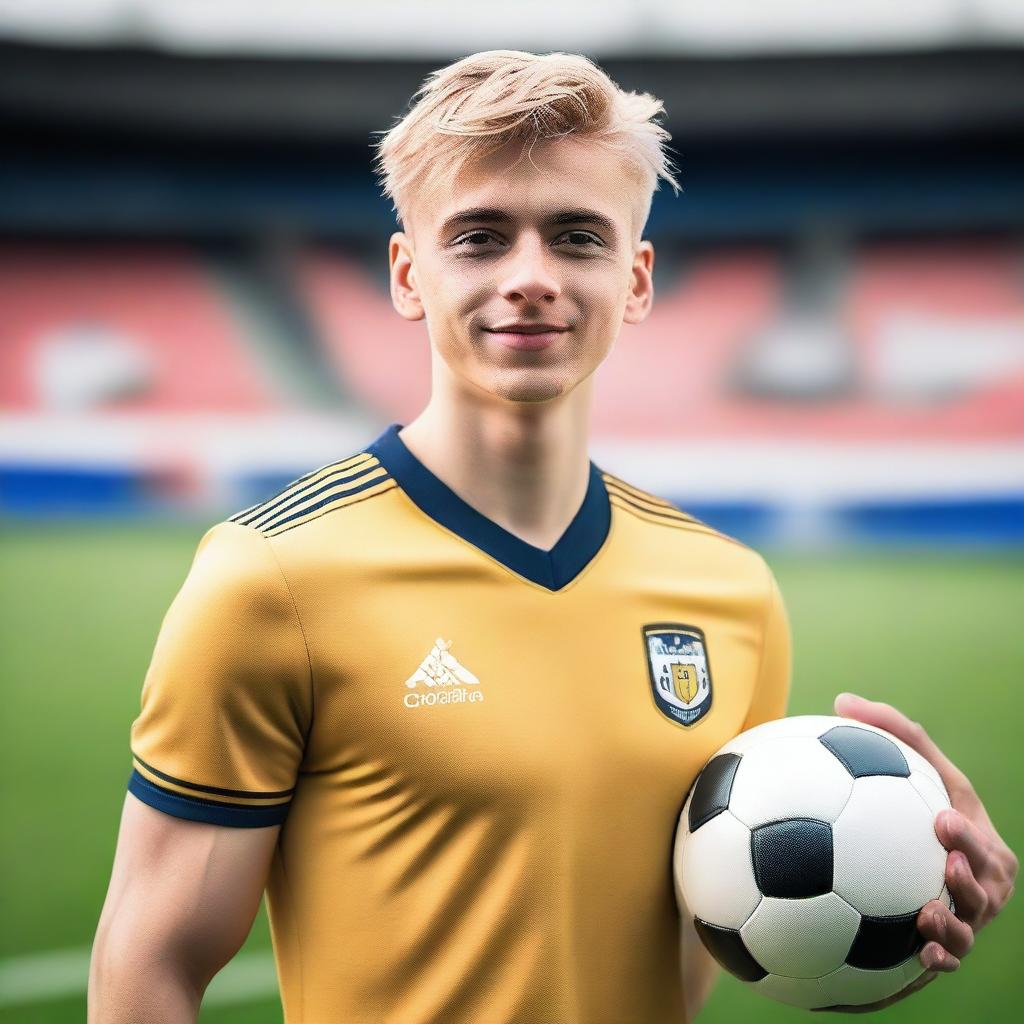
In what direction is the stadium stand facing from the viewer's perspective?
toward the camera

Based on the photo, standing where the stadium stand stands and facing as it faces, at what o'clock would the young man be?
The young man is roughly at 12 o'clock from the stadium stand.
